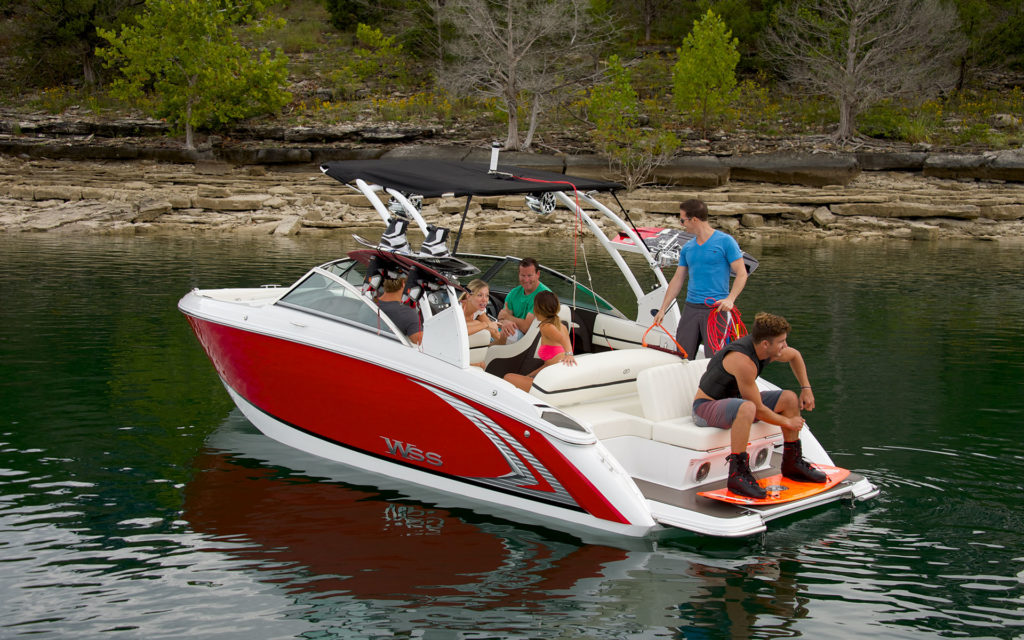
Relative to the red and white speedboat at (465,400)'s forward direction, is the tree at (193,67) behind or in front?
in front

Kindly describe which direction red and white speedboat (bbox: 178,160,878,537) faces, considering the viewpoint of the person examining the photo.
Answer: facing away from the viewer and to the left of the viewer

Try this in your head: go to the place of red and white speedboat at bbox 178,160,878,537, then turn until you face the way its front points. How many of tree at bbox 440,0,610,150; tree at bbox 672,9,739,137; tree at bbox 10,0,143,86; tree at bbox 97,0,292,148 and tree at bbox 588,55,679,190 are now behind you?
0

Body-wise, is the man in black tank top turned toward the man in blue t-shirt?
no

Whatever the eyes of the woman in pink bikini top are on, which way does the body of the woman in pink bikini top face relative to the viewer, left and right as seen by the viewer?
facing to the left of the viewer

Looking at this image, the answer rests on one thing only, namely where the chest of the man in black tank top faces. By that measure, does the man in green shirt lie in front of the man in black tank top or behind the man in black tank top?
behind

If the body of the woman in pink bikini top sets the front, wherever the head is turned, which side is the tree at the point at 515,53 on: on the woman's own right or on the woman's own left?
on the woman's own right

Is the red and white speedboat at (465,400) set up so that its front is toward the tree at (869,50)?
no

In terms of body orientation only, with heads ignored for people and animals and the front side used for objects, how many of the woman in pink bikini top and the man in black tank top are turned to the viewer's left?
1

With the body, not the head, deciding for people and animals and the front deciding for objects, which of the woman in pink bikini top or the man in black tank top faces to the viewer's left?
the woman in pink bikini top

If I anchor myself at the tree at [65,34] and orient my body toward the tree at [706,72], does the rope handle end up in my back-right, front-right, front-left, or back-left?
front-right

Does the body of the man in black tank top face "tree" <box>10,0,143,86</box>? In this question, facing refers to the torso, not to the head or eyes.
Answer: no

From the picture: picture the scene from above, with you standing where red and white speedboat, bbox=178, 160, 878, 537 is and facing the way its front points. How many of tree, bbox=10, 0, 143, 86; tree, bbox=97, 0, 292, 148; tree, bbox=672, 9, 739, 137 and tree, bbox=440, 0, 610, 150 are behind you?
0

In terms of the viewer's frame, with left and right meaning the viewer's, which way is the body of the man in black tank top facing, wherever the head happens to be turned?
facing the viewer and to the right of the viewer

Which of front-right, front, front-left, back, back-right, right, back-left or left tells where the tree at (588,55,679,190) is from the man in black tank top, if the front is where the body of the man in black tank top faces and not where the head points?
back-left

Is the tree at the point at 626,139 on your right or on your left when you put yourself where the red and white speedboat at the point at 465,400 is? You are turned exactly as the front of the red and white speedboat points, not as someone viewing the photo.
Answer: on your right
